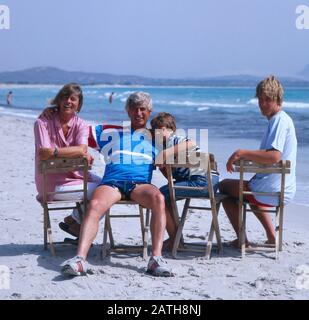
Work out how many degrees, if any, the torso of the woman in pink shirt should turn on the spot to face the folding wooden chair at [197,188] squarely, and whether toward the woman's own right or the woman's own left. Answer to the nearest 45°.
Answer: approximately 90° to the woman's own left

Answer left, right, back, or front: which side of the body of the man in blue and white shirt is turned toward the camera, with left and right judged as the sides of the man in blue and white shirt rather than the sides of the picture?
front

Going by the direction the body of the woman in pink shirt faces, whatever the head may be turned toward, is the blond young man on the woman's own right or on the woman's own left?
on the woman's own left

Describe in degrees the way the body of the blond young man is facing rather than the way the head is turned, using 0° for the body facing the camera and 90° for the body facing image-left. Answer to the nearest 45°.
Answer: approximately 90°

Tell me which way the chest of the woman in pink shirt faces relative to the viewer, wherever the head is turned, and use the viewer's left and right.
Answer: facing the viewer

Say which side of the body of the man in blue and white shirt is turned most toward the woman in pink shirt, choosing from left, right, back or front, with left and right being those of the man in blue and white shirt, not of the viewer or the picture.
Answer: right

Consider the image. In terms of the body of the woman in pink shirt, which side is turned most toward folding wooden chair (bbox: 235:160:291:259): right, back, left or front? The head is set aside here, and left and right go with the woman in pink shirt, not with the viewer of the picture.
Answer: left

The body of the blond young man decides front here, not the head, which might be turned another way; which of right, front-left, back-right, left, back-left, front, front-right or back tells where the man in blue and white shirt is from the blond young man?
front
